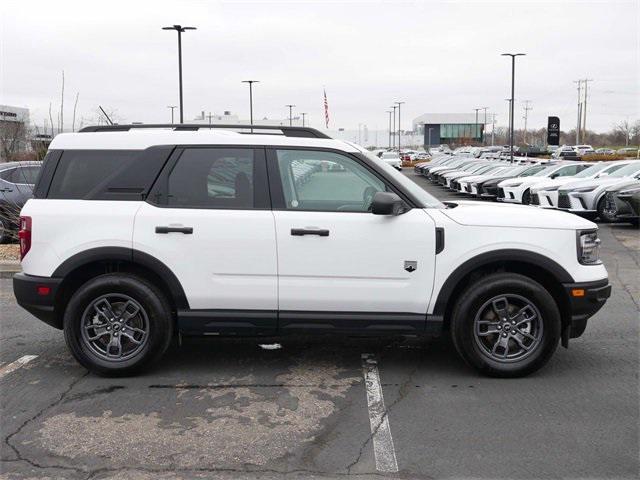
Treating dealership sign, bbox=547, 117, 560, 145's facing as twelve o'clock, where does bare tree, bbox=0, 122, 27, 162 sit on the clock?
The bare tree is roughly at 1 o'clock from the dealership sign.

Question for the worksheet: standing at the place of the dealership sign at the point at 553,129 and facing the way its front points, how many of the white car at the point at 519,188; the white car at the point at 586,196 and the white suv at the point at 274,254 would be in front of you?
3

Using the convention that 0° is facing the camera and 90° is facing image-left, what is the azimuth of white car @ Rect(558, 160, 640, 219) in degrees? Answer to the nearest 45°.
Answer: approximately 45°

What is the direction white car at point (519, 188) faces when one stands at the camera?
facing the viewer and to the left of the viewer

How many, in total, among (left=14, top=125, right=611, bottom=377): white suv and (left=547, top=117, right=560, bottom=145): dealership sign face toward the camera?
1

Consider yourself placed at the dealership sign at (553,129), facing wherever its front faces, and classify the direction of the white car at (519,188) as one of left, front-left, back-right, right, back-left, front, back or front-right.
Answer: front

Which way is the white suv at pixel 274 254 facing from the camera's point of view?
to the viewer's right

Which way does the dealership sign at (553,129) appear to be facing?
toward the camera

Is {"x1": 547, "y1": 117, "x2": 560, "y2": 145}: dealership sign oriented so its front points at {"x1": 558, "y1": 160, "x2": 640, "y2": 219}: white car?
yes

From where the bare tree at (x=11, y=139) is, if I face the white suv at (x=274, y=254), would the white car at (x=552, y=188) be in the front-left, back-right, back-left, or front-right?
front-left

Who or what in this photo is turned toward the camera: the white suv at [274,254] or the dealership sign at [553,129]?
the dealership sign

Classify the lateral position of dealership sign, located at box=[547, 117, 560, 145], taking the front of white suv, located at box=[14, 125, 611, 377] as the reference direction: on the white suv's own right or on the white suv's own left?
on the white suv's own left

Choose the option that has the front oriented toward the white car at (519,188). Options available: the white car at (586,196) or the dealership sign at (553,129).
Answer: the dealership sign

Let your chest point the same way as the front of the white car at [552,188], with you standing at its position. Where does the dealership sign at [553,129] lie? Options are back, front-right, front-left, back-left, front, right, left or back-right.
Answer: back-right

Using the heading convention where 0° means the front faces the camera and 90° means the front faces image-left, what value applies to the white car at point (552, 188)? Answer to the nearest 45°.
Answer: approximately 45°
